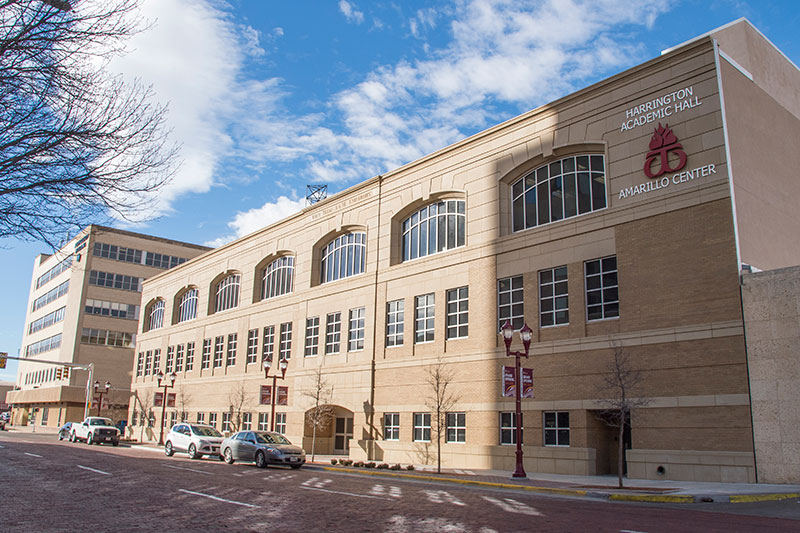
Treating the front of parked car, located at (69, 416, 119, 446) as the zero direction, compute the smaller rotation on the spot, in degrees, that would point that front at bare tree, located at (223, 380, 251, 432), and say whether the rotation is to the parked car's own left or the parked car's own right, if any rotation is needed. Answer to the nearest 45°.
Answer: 0° — it already faces it

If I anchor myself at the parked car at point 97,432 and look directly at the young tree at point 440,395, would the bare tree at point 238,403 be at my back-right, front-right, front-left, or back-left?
front-left

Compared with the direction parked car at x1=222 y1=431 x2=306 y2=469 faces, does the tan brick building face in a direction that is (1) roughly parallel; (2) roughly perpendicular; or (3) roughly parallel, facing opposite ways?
roughly perpendicular

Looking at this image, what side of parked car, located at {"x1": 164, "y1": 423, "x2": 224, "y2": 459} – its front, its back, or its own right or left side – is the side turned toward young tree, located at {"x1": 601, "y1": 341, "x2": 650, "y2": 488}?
front

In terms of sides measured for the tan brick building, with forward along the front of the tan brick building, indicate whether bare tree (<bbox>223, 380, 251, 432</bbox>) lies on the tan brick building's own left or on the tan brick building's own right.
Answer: on the tan brick building's own right

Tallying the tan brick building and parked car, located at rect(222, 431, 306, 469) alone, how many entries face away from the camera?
0

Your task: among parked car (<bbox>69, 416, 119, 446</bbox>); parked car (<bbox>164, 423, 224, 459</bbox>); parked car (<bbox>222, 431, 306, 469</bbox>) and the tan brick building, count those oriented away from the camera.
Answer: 0

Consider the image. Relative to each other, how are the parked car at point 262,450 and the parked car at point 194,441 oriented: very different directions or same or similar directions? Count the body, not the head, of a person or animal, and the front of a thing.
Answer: same or similar directions

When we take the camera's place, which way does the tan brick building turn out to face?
facing the viewer and to the left of the viewer
